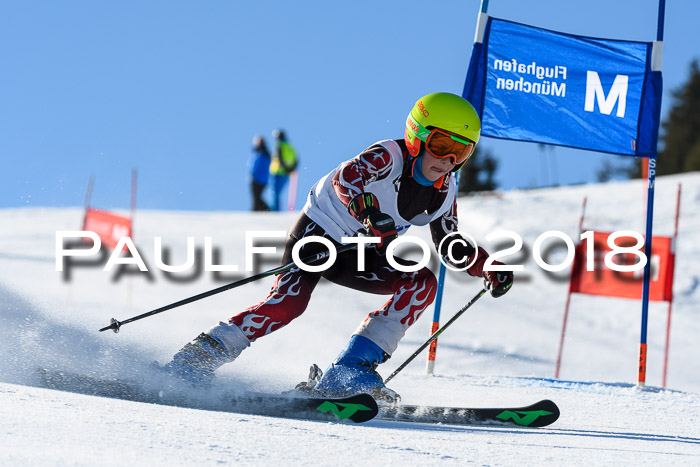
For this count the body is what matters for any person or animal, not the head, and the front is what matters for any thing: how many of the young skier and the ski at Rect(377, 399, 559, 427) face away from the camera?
0

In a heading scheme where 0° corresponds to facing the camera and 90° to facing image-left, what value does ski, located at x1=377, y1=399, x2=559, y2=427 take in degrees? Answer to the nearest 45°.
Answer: approximately 270°

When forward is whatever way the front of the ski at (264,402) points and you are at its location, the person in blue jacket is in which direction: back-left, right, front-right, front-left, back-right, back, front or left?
left

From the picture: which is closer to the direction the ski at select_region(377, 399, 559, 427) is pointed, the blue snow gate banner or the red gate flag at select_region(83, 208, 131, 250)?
the blue snow gate banner

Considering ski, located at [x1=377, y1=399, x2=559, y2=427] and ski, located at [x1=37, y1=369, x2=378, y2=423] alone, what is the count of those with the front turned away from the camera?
0

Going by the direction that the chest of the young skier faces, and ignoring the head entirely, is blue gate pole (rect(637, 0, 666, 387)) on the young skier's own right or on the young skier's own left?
on the young skier's own left

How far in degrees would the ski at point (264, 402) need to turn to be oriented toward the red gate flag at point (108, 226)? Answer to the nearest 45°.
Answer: approximately 90° to its left

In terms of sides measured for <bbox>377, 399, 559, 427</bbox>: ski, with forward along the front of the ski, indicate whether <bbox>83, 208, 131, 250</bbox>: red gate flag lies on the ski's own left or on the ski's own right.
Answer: on the ski's own left

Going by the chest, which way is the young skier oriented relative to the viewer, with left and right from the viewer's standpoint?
facing the viewer and to the right of the viewer

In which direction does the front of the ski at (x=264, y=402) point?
to the viewer's right

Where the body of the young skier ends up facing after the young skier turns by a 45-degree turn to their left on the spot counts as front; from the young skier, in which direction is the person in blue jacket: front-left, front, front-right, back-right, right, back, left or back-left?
left
